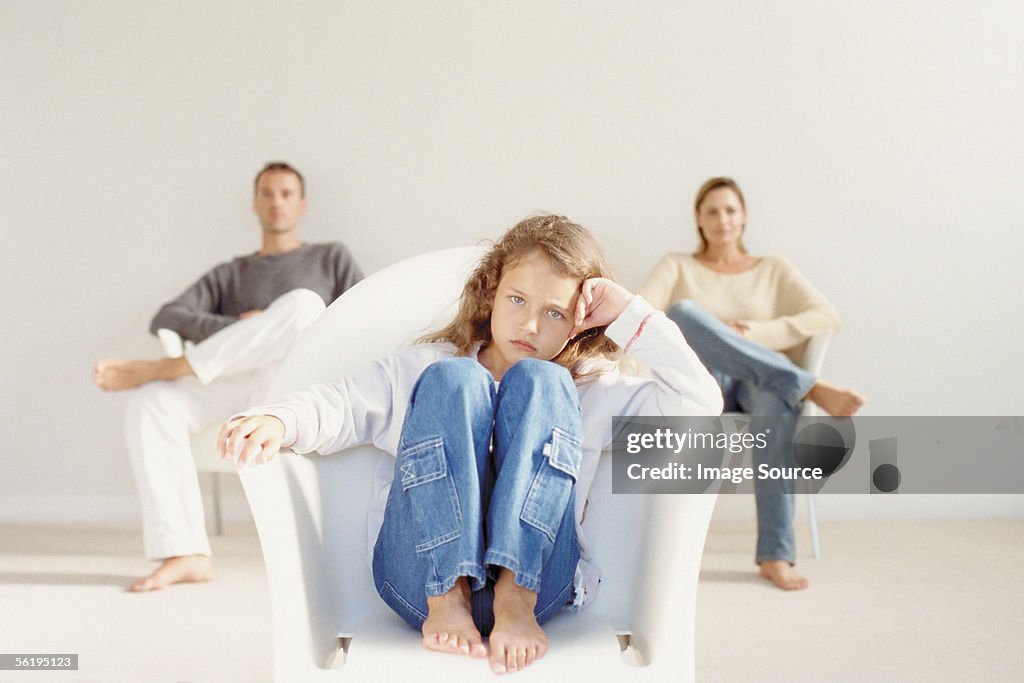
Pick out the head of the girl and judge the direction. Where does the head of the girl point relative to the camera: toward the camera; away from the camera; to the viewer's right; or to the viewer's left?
toward the camera

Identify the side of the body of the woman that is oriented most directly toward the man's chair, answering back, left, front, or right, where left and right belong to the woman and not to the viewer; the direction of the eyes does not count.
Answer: right

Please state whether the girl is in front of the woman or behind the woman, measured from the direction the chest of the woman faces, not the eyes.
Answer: in front

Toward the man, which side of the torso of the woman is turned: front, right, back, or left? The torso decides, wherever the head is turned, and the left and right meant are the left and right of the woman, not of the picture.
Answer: right

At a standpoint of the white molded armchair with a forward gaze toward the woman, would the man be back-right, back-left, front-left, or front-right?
front-left

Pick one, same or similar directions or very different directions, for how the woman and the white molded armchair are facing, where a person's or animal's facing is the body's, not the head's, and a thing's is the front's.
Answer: same or similar directions

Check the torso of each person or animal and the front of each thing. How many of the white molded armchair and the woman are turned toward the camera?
2

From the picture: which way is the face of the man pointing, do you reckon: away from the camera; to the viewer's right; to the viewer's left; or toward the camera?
toward the camera

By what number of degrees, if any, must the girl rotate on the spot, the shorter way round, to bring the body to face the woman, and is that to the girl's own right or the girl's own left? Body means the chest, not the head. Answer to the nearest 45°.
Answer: approximately 135° to the girl's own left

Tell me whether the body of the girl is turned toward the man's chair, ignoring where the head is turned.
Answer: no

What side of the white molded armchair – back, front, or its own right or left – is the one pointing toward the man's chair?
back

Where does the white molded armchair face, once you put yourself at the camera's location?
facing the viewer

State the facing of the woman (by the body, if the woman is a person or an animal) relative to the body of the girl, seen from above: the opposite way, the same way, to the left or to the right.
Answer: the same way

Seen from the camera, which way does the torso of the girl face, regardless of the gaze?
toward the camera

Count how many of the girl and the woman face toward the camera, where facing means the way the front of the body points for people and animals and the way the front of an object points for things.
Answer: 2

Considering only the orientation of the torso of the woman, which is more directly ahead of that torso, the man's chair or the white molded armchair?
the white molded armchair
